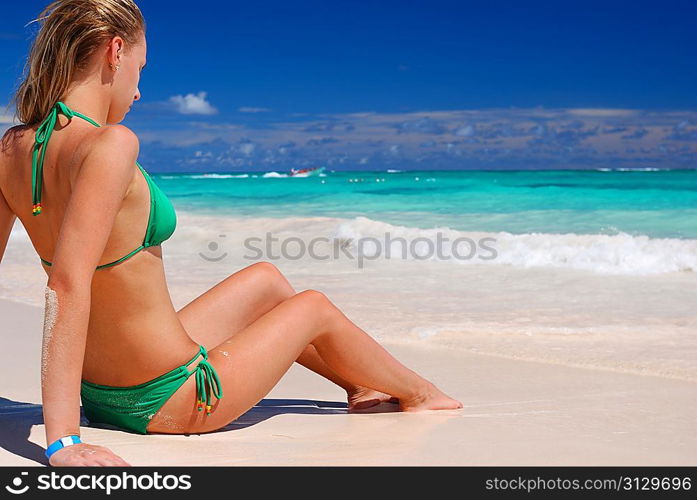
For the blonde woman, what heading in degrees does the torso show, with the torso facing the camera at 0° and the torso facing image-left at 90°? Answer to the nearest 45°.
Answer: approximately 225°

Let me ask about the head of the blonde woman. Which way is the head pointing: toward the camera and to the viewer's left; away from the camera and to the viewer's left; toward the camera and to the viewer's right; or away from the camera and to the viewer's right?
away from the camera and to the viewer's right
